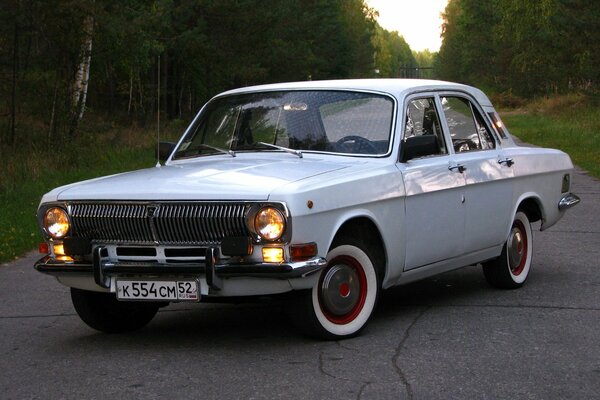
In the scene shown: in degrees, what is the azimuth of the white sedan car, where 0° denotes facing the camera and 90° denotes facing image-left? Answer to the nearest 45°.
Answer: approximately 45°

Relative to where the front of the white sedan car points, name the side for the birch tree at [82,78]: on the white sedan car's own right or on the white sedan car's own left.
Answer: on the white sedan car's own right
